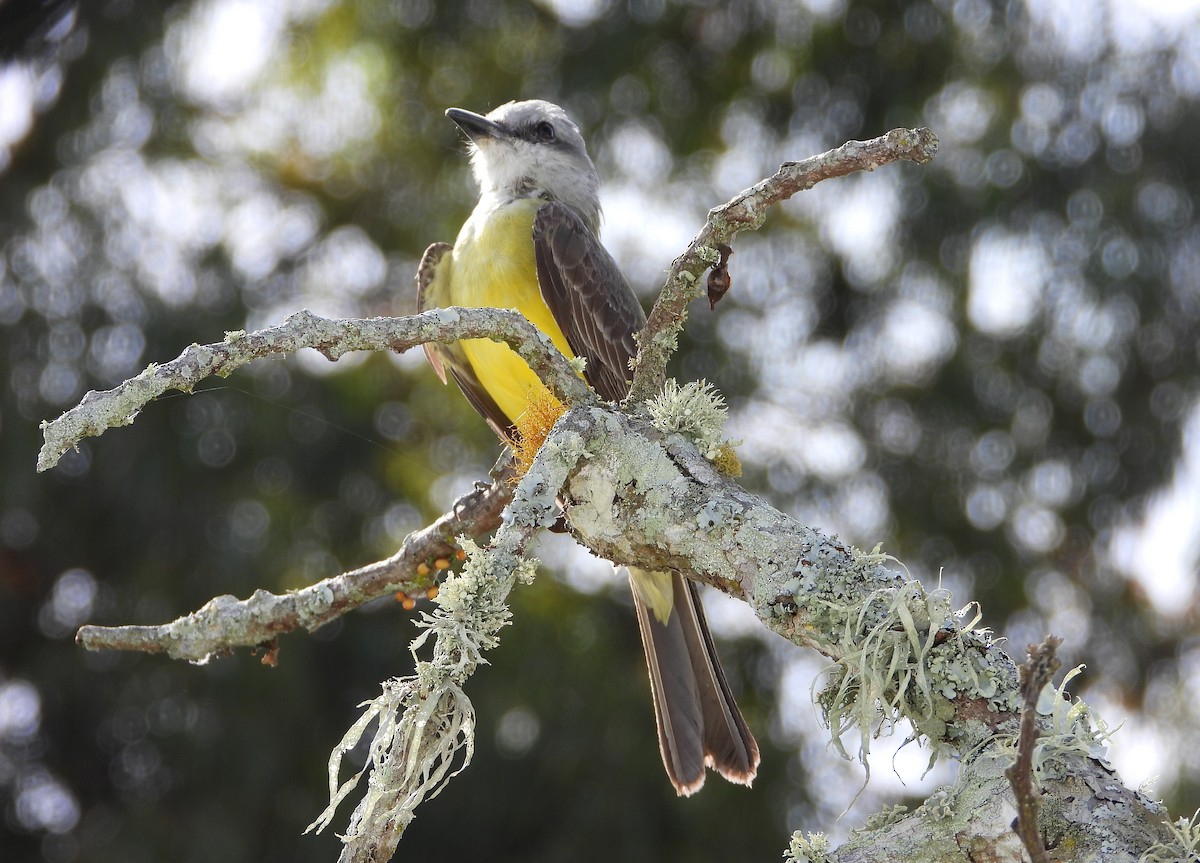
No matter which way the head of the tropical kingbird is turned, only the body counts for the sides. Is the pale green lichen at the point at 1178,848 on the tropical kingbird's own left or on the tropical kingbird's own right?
on the tropical kingbird's own left

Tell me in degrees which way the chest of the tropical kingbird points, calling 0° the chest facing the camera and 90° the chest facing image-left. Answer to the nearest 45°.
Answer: approximately 45°

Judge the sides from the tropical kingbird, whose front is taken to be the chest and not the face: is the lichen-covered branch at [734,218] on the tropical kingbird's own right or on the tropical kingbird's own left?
on the tropical kingbird's own left
